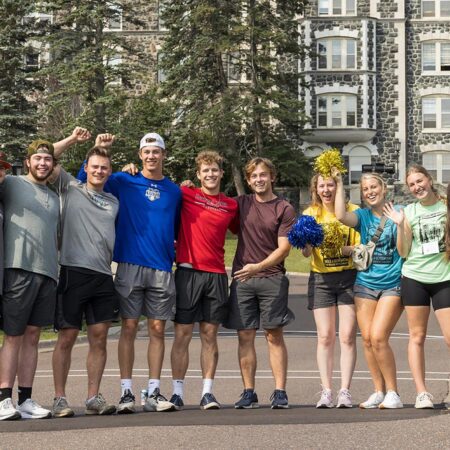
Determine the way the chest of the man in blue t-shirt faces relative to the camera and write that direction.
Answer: toward the camera

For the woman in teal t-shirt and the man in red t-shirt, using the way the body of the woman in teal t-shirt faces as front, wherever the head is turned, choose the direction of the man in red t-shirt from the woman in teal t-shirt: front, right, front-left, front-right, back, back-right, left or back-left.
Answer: right

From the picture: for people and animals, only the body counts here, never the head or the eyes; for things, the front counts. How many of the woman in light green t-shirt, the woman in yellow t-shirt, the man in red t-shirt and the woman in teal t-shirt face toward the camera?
4

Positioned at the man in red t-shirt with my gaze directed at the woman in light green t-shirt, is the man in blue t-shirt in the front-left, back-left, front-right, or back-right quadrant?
back-right

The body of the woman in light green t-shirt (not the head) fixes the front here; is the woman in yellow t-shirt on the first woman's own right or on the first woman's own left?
on the first woman's own right

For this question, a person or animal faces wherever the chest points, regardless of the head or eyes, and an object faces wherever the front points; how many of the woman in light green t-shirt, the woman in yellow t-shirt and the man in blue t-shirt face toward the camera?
3

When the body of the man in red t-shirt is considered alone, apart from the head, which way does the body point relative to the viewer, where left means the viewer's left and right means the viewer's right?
facing the viewer

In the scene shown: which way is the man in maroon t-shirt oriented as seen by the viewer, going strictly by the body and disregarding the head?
toward the camera

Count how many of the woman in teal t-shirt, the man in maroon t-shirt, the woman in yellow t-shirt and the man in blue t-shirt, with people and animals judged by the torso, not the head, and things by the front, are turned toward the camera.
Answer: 4

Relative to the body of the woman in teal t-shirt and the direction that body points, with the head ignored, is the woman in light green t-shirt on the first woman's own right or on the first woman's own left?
on the first woman's own left

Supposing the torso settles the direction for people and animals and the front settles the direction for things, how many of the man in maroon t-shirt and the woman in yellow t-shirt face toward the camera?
2

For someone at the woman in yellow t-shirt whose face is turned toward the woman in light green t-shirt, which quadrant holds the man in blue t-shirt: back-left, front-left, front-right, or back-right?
back-right

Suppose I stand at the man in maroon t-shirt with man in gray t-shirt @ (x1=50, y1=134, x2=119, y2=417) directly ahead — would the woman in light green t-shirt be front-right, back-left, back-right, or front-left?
back-left
